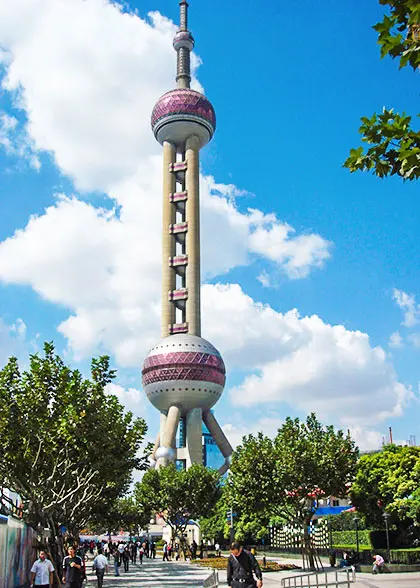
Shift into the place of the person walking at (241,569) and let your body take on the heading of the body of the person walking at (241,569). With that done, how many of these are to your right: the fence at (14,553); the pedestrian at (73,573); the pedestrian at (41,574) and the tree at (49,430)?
4

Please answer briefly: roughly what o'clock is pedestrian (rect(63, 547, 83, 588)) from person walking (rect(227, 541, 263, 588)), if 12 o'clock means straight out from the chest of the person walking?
The pedestrian is roughly at 3 o'clock from the person walking.

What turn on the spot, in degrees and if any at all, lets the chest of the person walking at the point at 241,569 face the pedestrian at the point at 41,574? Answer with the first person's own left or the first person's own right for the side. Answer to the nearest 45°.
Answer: approximately 90° to the first person's own right

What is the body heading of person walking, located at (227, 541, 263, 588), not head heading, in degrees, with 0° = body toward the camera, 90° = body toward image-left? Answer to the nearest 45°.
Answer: approximately 45°

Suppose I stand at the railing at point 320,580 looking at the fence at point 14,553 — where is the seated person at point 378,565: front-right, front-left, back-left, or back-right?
back-right

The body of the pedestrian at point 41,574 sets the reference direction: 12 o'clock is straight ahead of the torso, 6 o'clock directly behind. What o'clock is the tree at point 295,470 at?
The tree is roughly at 7 o'clock from the pedestrian.

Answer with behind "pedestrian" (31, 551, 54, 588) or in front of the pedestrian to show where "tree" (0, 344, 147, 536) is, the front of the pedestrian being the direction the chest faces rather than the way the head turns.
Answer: behind

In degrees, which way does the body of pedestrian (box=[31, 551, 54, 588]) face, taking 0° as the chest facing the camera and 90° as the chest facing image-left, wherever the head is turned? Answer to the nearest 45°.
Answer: approximately 0°

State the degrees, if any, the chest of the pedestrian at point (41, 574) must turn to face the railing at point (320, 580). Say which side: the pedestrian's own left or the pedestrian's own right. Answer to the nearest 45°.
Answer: approximately 135° to the pedestrian's own left

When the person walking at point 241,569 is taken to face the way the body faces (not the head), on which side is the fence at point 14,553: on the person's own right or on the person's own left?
on the person's own right
